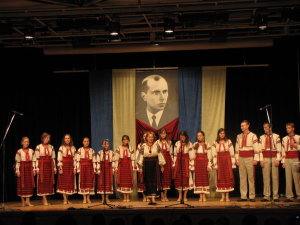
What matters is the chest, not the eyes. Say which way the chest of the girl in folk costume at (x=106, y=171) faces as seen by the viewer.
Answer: toward the camera

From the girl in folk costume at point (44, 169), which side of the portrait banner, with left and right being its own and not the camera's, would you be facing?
right

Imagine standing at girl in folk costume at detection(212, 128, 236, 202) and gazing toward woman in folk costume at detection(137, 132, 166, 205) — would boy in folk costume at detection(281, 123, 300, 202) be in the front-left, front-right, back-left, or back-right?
back-left

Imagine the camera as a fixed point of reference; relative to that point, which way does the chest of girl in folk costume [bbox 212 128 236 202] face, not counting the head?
toward the camera

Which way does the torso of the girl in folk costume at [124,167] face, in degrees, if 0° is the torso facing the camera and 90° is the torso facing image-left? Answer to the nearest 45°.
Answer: approximately 0°

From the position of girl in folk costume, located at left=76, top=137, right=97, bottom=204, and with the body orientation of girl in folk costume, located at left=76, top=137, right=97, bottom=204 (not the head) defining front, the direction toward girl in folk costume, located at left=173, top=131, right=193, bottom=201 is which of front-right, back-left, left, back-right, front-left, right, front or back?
left
